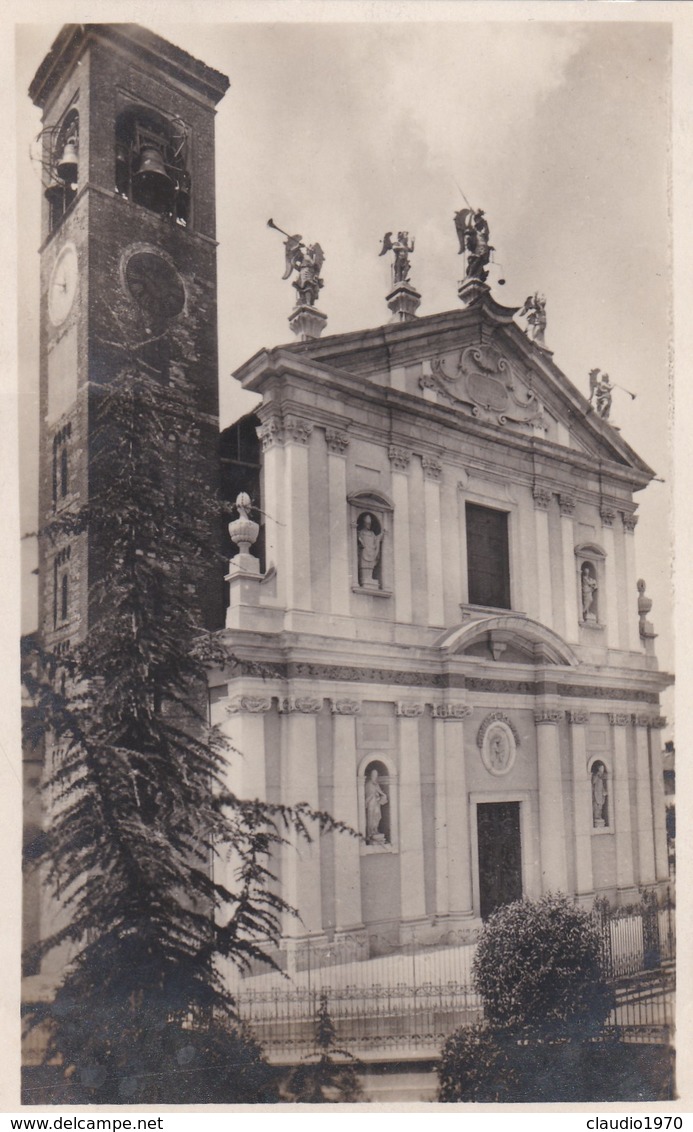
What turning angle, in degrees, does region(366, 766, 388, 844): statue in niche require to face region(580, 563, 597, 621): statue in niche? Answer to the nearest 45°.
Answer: approximately 90° to its left

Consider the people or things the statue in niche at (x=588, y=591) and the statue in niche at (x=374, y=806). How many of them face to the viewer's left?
0

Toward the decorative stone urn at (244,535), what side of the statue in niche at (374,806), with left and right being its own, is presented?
right

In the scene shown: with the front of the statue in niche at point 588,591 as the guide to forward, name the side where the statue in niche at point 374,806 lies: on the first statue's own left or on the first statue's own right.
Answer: on the first statue's own right

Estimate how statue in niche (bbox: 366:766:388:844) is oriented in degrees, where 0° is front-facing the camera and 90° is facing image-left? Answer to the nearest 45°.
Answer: approximately 315°

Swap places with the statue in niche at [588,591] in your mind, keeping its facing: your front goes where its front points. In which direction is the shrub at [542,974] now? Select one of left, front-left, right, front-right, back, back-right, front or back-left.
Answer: front-right

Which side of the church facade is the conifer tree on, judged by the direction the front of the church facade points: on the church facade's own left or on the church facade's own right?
on the church facade's own right

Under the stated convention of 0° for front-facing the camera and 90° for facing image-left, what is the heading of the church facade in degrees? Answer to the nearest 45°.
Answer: approximately 315°
